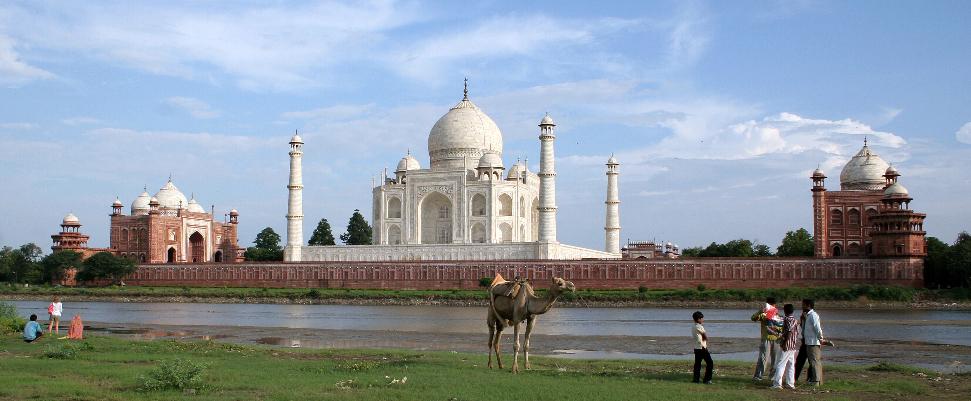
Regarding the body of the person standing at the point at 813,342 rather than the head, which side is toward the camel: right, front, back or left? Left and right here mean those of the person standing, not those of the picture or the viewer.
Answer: front

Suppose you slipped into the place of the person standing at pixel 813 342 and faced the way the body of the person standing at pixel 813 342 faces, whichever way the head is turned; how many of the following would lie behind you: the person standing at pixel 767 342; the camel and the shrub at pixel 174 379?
0

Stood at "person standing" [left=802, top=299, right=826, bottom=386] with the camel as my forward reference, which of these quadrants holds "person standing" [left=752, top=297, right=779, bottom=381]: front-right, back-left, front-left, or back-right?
front-right

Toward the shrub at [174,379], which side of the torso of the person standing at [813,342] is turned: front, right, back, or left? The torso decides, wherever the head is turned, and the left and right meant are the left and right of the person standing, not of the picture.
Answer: front

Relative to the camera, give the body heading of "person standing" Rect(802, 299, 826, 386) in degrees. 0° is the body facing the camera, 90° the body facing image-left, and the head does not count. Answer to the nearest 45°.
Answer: approximately 90°

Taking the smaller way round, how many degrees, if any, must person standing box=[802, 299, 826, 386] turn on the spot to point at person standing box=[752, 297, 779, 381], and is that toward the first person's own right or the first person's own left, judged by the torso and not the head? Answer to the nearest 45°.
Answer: approximately 45° to the first person's own right
